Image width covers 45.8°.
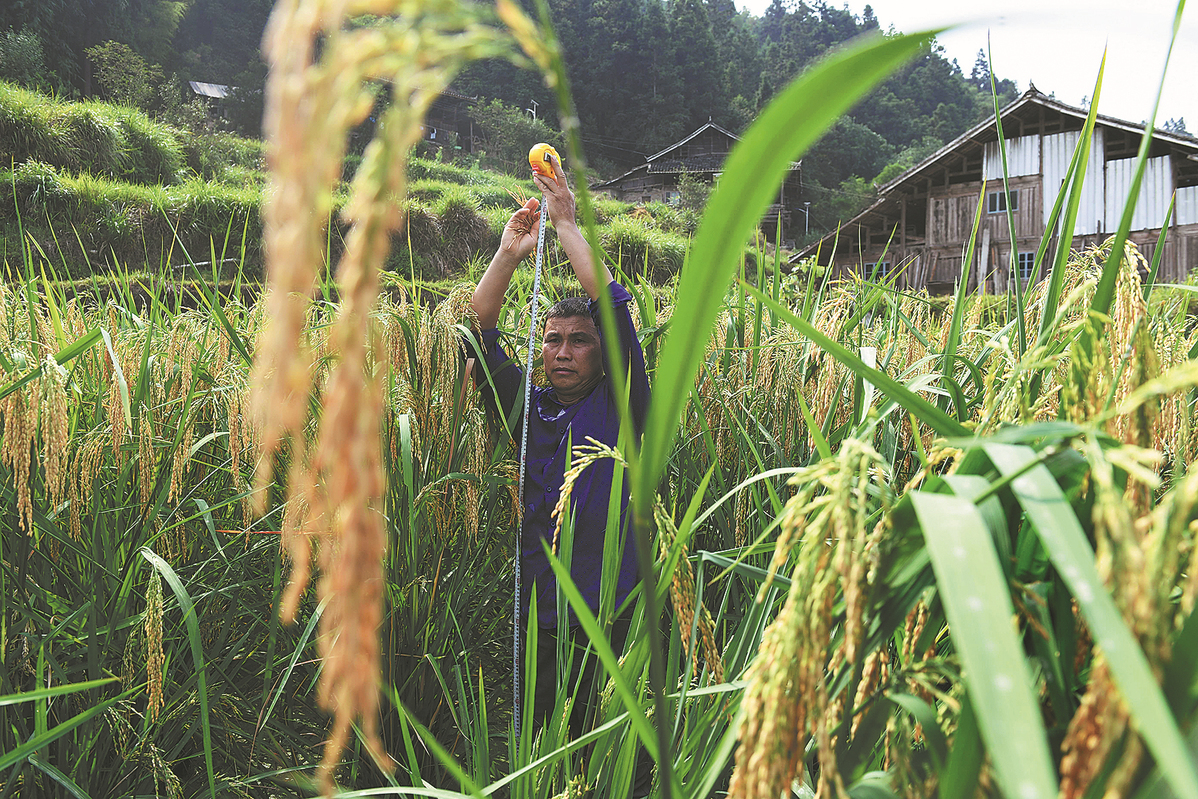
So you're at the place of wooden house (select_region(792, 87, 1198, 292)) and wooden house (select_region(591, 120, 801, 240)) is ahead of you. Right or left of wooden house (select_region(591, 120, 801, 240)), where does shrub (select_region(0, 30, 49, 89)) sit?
left

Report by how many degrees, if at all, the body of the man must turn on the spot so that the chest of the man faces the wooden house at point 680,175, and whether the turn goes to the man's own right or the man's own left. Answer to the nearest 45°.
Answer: approximately 135° to the man's own right

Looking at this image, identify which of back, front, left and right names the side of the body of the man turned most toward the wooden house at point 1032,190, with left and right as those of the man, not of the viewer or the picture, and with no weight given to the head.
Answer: back

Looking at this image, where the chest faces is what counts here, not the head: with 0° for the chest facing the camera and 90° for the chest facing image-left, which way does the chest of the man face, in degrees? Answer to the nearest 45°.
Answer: approximately 45°

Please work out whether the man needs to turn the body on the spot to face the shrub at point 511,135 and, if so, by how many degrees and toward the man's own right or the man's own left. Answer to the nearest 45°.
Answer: approximately 135° to the man's own right

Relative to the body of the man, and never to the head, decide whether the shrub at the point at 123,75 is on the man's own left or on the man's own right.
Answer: on the man's own right
